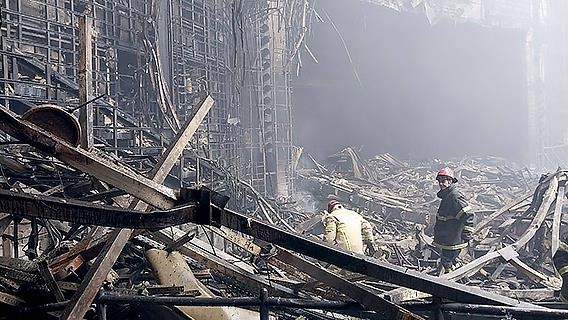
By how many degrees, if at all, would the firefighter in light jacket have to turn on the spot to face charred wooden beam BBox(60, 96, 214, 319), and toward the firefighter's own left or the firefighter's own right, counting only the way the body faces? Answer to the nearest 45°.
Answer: approximately 135° to the firefighter's own left

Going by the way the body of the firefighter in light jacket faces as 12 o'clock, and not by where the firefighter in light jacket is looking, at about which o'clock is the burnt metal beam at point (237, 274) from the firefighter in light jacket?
The burnt metal beam is roughly at 8 o'clock from the firefighter in light jacket.

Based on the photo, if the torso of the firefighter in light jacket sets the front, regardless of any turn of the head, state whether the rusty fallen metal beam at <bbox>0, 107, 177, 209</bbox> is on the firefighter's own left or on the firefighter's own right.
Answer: on the firefighter's own left

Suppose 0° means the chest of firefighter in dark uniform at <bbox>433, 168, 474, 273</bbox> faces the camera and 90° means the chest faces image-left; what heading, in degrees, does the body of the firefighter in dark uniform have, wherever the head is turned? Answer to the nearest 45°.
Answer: approximately 45°

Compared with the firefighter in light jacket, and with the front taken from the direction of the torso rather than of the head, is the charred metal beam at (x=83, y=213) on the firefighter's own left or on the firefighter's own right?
on the firefighter's own left

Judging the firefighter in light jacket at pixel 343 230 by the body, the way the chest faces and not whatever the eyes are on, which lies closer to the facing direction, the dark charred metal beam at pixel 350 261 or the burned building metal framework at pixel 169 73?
the burned building metal framework
